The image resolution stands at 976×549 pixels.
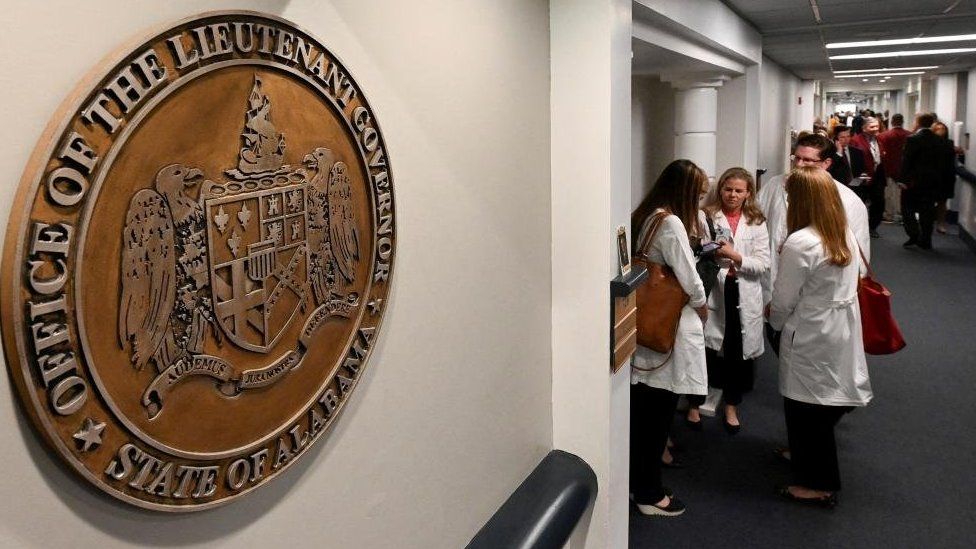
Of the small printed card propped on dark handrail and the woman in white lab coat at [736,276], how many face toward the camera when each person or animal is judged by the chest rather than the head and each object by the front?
1

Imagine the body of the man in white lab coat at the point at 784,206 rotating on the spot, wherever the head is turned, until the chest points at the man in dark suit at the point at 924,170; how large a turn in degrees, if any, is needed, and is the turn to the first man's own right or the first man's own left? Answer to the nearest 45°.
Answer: approximately 135° to the first man's own right

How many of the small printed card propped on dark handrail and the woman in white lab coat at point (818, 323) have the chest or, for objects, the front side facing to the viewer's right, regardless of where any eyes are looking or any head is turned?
1

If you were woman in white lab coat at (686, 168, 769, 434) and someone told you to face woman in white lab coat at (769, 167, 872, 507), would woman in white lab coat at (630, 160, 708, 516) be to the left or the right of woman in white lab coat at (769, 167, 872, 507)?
right

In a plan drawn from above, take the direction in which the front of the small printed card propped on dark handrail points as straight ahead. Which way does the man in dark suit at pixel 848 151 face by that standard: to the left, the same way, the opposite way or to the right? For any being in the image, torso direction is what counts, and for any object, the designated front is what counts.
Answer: to the right

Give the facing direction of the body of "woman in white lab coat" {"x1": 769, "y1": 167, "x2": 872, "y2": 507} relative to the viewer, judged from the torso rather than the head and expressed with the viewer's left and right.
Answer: facing away from the viewer and to the left of the viewer

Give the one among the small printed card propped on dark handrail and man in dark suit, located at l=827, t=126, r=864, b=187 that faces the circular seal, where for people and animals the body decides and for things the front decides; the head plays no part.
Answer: the man in dark suit

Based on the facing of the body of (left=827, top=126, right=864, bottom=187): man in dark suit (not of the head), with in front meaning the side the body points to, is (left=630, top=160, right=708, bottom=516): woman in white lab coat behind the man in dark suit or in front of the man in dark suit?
in front

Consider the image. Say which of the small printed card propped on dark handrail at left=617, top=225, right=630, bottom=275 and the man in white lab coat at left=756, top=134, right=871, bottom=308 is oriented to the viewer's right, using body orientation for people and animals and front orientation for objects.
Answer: the small printed card propped on dark handrail

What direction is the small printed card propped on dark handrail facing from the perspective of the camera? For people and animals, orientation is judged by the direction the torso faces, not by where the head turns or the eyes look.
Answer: to the viewer's right

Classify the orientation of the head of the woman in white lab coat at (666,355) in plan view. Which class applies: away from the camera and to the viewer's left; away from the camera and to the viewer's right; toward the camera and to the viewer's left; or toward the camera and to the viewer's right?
away from the camera and to the viewer's right

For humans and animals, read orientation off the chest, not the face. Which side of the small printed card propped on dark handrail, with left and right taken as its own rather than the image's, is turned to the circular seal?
right
